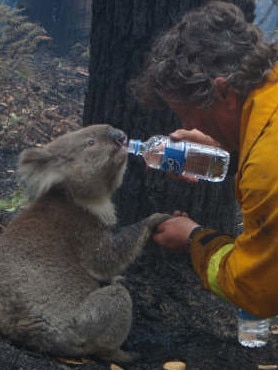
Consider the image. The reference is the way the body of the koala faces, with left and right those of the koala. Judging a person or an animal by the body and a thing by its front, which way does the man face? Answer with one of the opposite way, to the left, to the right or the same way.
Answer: the opposite way

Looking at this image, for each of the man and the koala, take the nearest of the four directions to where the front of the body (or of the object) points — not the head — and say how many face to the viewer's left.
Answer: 1

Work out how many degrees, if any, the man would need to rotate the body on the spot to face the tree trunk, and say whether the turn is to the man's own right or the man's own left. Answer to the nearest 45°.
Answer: approximately 45° to the man's own right

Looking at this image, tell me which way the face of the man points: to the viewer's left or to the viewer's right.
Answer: to the viewer's left

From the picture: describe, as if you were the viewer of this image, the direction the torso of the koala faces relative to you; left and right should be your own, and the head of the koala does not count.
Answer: facing to the right of the viewer

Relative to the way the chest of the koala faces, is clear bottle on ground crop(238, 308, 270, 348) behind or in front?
in front

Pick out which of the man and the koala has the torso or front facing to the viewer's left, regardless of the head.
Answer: the man

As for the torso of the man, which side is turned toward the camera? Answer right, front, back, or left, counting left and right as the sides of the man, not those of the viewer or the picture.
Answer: left
